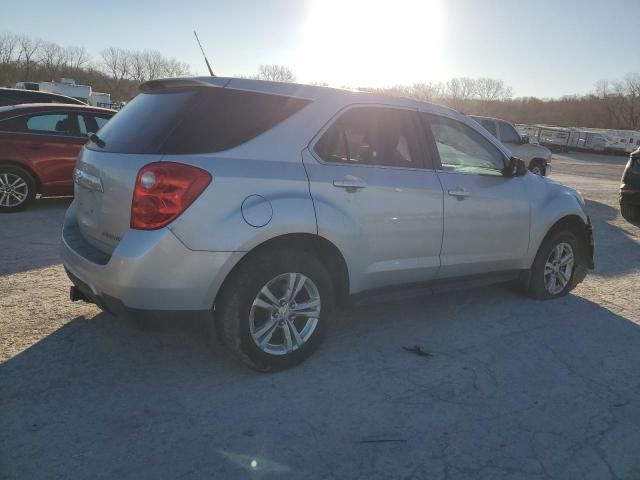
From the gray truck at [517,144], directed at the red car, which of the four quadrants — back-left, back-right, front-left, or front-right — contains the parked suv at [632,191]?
front-left

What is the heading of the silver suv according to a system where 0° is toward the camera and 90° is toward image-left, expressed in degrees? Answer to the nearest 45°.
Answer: approximately 225°

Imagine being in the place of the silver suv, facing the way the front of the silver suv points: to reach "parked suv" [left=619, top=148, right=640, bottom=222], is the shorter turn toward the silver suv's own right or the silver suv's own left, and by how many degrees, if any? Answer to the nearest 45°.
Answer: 0° — it already faces it

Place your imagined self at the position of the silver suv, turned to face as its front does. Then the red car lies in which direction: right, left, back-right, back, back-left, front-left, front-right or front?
left

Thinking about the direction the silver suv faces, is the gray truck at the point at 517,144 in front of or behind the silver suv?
in front
